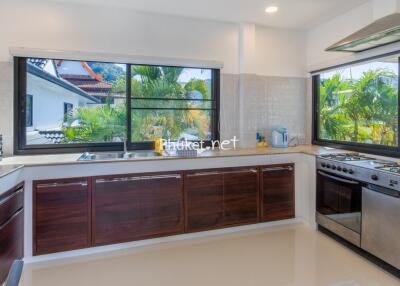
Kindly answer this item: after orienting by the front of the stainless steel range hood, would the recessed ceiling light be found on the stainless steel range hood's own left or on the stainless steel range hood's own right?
on the stainless steel range hood's own right

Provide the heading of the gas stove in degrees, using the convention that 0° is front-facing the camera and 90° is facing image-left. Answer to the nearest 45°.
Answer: approximately 45°

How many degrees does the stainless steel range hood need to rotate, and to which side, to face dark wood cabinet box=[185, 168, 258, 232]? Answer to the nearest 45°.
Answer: approximately 45° to its right

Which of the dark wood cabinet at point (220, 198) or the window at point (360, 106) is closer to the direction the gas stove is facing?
the dark wood cabinet

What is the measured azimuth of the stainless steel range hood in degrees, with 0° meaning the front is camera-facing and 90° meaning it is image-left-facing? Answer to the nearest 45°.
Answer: approximately 45°
